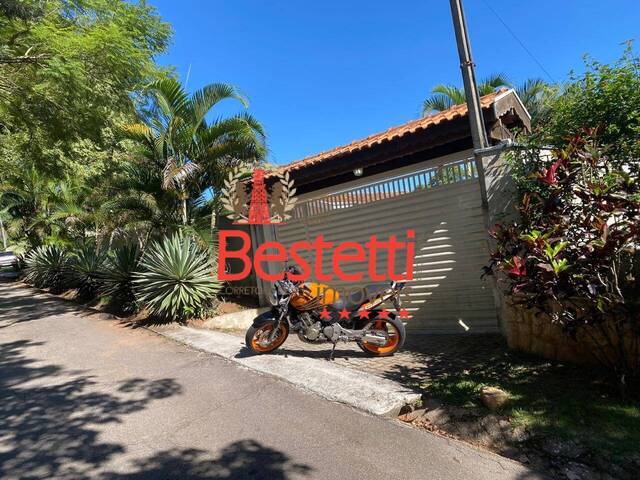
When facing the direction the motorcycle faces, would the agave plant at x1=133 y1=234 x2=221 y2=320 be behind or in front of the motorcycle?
in front

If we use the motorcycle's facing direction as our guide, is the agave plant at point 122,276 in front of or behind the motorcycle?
in front

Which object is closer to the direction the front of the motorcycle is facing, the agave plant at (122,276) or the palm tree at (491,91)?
the agave plant

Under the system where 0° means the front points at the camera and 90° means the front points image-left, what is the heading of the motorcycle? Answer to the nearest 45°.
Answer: approximately 90°

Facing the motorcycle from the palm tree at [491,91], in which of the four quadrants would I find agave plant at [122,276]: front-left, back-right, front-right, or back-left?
front-right

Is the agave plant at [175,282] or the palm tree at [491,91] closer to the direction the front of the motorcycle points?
the agave plant

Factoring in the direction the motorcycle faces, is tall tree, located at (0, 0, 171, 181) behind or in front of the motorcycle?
in front
